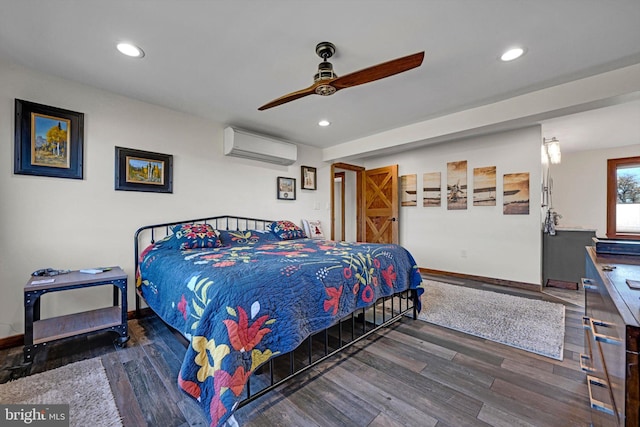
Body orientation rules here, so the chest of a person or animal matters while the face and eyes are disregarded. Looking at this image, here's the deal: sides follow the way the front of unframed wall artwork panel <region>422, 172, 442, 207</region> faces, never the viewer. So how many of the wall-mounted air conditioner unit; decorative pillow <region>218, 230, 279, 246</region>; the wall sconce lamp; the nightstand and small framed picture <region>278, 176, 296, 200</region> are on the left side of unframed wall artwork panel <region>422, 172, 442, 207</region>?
1

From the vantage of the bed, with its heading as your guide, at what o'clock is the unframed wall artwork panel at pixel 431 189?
The unframed wall artwork panel is roughly at 9 o'clock from the bed.

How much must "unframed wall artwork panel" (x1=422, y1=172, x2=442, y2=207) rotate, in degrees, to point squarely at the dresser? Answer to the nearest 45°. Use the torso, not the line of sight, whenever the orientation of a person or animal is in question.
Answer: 0° — it already faces it

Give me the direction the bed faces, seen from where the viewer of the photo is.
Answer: facing the viewer and to the right of the viewer

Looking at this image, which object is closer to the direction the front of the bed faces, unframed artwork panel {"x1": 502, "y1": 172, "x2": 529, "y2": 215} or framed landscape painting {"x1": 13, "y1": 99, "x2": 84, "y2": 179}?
the unframed artwork panel

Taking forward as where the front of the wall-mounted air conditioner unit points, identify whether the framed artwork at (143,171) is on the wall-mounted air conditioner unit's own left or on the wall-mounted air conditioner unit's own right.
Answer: on the wall-mounted air conditioner unit's own right

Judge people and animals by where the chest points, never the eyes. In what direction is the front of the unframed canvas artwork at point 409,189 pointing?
toward the camera

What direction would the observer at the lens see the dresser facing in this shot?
facing to the left of the viewer

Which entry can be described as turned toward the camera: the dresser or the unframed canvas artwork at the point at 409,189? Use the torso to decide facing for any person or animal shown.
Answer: the unframed canvas artwork

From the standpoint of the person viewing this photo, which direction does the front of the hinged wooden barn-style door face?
facing the viewer and to the left of the viewer

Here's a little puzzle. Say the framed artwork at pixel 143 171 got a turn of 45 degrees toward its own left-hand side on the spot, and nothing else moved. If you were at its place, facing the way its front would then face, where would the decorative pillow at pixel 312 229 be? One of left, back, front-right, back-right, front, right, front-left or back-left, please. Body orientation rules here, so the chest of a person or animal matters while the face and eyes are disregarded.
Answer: front

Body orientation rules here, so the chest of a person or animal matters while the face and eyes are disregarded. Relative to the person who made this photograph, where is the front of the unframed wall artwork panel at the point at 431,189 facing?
facing the viewer

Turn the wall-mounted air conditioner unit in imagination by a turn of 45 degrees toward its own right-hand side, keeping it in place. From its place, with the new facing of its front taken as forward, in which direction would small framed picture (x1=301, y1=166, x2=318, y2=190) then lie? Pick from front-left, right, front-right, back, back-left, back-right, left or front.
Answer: back-left

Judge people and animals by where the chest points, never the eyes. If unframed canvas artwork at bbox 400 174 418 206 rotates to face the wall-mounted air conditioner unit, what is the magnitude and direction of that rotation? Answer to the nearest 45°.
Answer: approximately 45° to its right
